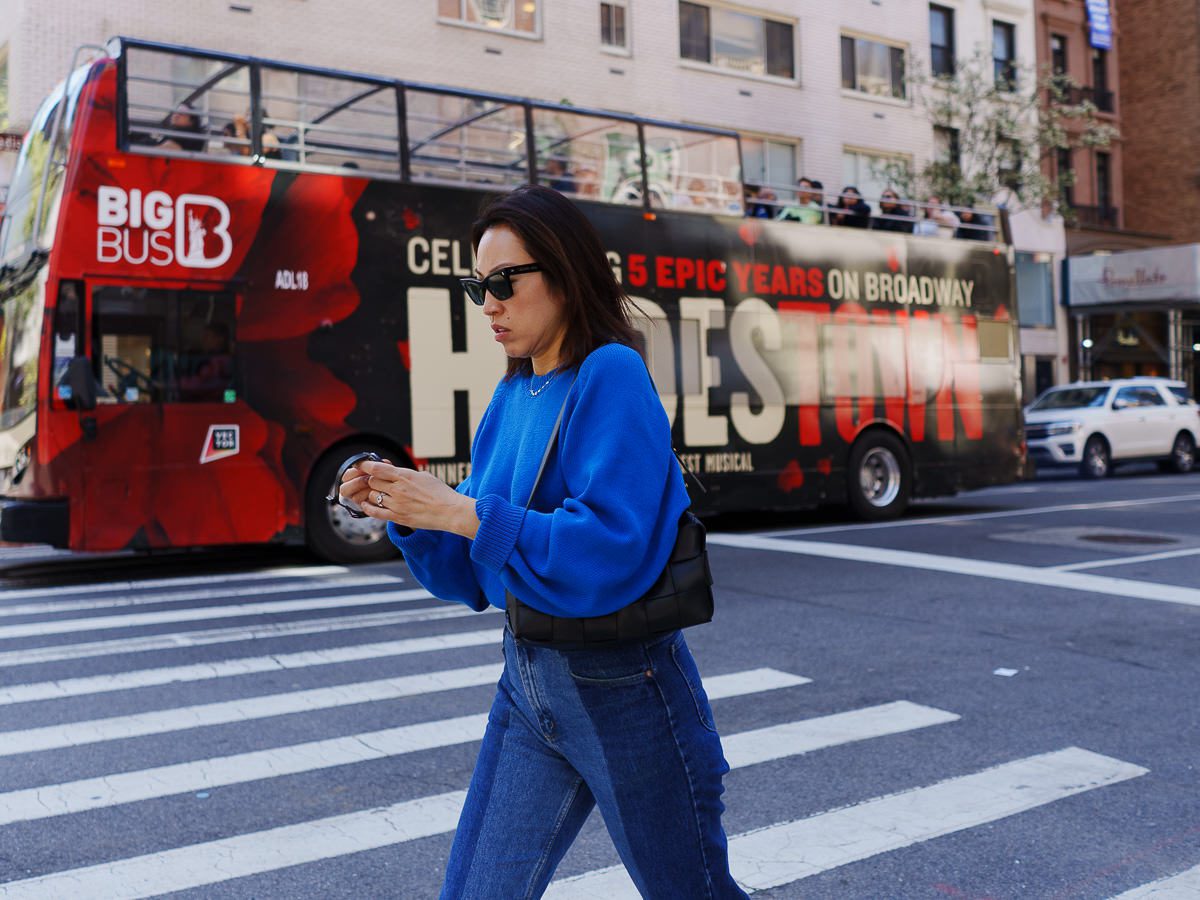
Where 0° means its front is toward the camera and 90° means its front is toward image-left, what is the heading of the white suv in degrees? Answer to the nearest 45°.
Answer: approximately 45°

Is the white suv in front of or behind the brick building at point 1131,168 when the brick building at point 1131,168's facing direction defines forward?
in front

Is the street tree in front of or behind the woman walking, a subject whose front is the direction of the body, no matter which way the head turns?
behind

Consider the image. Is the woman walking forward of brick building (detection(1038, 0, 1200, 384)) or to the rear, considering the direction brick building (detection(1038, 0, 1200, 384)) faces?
forward

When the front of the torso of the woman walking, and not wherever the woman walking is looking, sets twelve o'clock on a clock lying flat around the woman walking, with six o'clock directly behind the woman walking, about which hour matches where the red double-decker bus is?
The red double-decker bus is roughly at 4 o'clock from the woman walking.

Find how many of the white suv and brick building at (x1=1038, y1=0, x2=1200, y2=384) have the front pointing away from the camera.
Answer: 0

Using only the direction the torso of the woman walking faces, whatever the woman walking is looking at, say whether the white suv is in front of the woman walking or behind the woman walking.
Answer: behind

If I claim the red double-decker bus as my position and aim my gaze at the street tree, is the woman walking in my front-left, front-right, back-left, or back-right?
back-right

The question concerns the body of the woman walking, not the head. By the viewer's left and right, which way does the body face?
facing the viewer and to the left of the viewer
